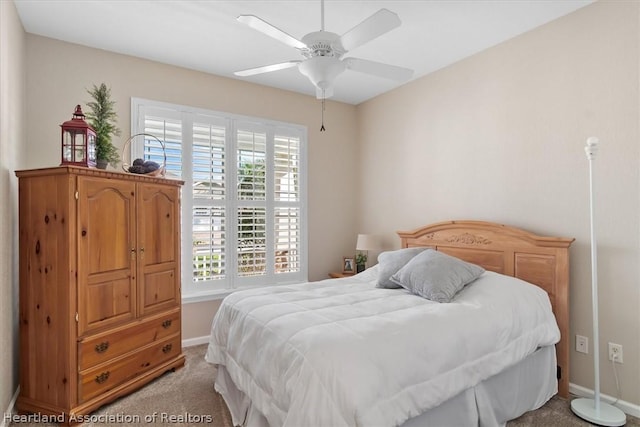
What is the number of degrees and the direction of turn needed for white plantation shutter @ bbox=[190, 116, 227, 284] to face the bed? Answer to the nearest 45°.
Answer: approximately 45° to its left

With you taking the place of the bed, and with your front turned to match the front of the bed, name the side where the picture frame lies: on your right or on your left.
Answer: on your right

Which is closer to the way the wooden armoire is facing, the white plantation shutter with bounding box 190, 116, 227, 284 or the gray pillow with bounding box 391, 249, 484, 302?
the gray pillow

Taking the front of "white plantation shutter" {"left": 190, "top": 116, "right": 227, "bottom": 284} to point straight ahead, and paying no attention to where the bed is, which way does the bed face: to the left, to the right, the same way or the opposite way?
to the right

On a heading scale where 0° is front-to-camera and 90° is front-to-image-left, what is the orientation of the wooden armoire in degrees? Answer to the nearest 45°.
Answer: approximately 315°

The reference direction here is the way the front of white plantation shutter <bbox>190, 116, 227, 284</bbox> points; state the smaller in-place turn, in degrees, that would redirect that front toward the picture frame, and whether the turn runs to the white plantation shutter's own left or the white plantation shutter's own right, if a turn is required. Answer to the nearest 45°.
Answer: approximately 90° to the white plantation shutter's own left

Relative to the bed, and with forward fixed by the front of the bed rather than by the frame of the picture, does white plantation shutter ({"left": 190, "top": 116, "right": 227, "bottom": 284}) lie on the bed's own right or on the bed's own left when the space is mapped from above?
on the bed's own right

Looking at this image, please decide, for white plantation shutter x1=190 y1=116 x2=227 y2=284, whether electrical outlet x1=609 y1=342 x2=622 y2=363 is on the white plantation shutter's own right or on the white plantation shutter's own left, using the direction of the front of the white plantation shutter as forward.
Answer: on the white plantation shutter's own left

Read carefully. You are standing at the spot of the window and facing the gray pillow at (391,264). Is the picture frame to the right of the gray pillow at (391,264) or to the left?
left

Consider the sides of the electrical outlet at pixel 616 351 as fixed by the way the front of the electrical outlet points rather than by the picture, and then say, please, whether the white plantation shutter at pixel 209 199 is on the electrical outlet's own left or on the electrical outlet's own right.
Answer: on the electrical outlet's own right
